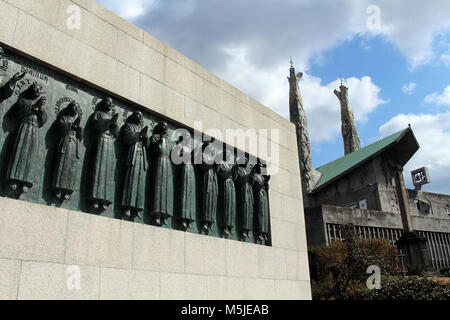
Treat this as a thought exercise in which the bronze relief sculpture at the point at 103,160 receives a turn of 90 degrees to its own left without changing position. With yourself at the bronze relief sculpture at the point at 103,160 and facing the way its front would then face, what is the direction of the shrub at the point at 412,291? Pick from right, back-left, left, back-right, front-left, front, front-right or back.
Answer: front

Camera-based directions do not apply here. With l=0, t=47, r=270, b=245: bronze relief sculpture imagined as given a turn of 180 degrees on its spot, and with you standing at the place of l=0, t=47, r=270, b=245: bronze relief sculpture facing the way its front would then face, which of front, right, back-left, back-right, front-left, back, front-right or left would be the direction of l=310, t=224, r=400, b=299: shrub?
right

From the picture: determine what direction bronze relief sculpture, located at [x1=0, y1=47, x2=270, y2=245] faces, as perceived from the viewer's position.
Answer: facing the viewer and to the right of the viewer
